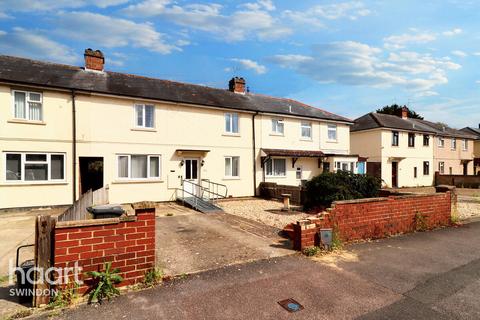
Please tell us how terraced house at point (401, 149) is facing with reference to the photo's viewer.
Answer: facing the viewer and to the right of the viewer

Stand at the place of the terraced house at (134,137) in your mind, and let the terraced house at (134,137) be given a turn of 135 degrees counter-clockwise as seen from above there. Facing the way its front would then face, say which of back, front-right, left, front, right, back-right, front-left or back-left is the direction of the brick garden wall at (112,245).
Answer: back

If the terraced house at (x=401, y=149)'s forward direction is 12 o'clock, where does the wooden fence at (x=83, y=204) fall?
The wooden fence is roughly at 2 o'clock from the terraced house.

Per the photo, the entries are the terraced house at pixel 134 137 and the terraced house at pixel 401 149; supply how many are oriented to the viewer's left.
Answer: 0

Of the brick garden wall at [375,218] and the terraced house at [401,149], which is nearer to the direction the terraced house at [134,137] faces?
the brick garden wall

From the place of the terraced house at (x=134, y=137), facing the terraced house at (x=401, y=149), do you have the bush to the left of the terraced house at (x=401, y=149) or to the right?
right

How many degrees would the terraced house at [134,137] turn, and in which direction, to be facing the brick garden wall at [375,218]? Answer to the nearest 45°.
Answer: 0° — it already faces it

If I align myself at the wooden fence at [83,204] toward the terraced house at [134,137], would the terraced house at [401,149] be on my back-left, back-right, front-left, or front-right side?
front-right

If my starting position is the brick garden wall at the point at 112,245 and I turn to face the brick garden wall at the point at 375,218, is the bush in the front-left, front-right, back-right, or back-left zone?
front-left

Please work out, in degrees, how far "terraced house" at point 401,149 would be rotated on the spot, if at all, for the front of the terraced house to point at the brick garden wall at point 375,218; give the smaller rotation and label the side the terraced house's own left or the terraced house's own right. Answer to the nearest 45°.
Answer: approximately 45° to the terraced house's own right

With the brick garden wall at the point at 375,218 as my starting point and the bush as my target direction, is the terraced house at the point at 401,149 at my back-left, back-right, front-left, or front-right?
front-right

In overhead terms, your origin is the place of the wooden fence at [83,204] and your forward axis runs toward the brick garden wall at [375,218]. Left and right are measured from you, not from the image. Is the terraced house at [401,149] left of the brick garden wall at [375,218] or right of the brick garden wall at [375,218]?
left

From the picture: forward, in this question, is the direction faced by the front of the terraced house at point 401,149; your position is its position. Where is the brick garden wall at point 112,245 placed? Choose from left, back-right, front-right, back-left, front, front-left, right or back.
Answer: front-right

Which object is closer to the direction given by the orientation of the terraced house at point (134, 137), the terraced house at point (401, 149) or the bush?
the bush
